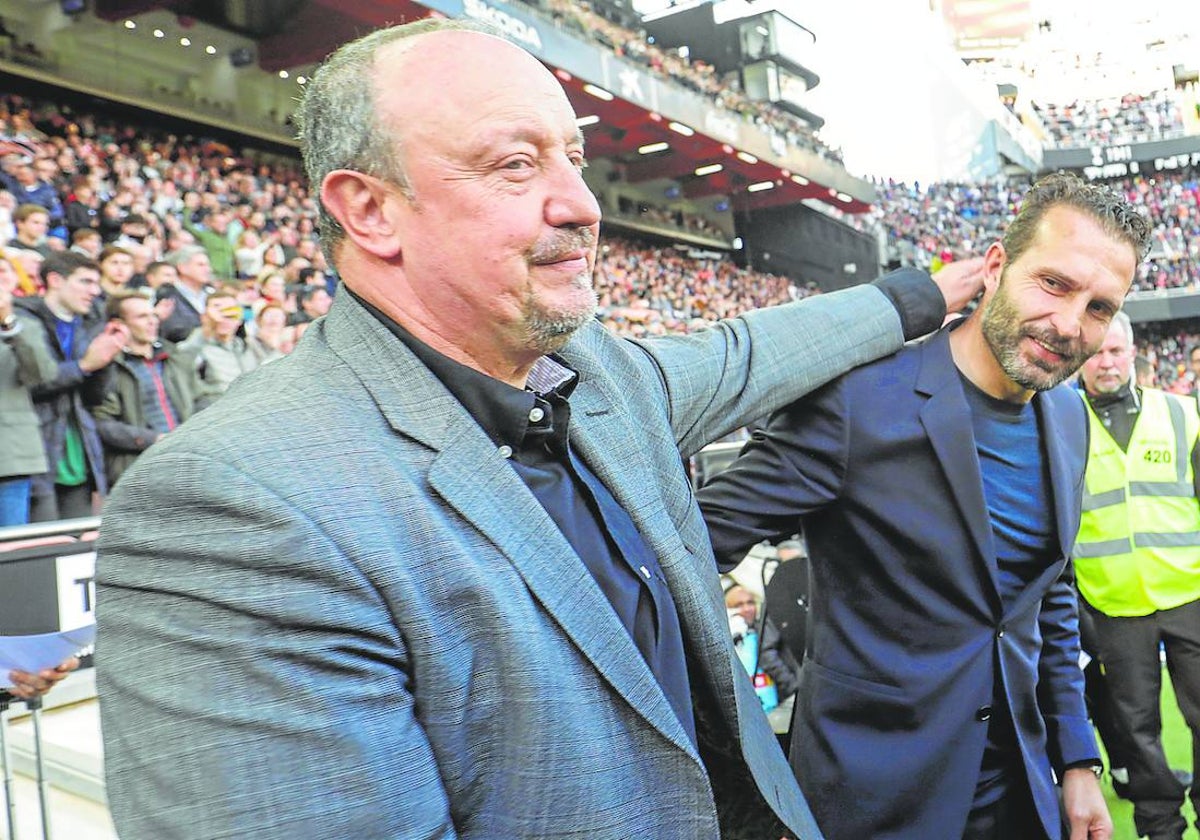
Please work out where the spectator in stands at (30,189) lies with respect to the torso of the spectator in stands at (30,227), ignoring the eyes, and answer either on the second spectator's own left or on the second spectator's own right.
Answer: on the second spectator's own left

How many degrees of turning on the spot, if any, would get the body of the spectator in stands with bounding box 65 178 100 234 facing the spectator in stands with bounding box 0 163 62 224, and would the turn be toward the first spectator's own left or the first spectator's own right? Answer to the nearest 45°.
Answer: approximately 90° to the first spectator's own right

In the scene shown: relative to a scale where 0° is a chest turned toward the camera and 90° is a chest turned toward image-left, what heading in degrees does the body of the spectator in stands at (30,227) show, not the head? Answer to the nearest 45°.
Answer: approximately 315°

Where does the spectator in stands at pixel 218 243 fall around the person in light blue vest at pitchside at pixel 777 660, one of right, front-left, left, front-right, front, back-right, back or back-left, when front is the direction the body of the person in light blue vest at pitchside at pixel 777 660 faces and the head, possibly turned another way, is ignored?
back-right

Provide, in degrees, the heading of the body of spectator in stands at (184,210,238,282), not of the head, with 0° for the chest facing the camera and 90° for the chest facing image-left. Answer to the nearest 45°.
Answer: approximately 315°

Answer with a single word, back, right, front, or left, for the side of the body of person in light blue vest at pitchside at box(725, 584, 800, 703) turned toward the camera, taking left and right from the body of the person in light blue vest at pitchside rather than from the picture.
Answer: front

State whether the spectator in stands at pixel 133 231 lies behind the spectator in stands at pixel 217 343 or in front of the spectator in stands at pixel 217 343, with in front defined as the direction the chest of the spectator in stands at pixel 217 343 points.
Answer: behind

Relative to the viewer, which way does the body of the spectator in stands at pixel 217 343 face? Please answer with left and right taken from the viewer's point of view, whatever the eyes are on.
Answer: facing the viewer and to the right of the viewer

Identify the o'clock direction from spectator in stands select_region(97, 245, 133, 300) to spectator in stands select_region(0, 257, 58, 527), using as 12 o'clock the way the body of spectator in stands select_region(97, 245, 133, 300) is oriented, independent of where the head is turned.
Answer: spectator in stands select_region(0, 257, 58, 527) is roughly at 2 o'clock from spectator in stands select_region(97, 245, 133, 300).
